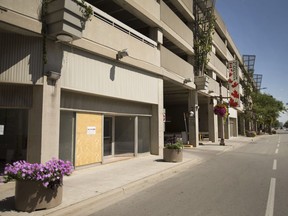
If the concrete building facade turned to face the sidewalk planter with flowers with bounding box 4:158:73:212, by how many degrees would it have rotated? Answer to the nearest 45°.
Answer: approximately 45° to its right

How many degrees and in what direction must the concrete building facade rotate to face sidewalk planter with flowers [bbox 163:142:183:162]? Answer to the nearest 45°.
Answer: approximately 90° to its left

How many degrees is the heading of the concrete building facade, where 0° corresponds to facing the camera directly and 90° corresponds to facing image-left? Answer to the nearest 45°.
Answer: approximately 315°
